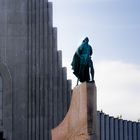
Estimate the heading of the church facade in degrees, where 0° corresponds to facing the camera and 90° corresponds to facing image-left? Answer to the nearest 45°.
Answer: approximately 0°

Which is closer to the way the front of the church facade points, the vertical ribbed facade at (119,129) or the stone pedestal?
the stone pedestal

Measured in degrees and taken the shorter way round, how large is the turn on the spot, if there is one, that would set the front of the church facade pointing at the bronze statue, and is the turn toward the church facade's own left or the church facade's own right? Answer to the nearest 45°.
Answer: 0° — it already faces it

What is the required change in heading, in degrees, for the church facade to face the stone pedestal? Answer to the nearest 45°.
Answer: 0° — it already faces it

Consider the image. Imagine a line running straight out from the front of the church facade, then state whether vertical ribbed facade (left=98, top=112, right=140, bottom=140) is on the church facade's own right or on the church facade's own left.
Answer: on the church facade's own left
